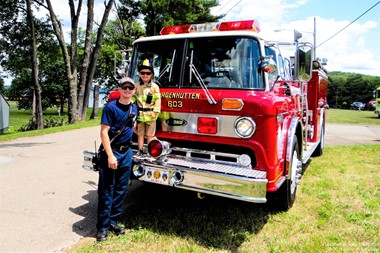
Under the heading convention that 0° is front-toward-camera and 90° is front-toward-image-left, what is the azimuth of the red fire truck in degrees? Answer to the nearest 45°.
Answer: approximately 45°

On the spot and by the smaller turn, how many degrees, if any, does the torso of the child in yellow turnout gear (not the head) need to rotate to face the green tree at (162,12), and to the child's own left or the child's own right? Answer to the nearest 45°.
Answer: approximately 180°

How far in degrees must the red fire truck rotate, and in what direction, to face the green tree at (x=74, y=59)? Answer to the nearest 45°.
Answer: approximately 90° to its right
